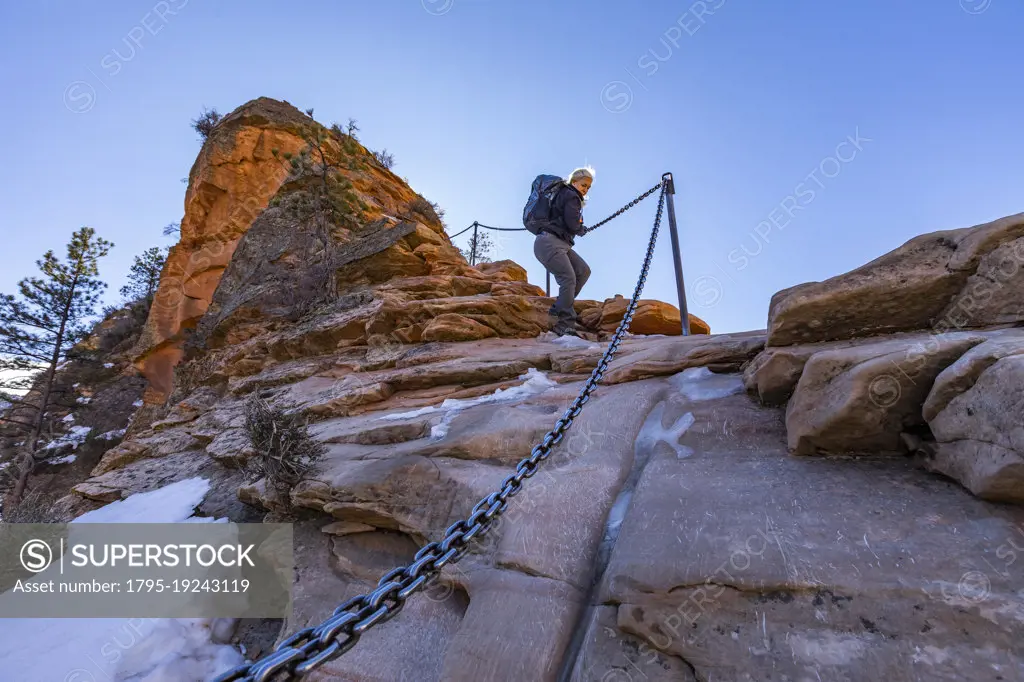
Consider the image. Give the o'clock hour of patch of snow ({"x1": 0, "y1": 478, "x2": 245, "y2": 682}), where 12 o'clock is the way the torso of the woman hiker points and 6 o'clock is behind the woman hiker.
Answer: The patch of snow is roughly at 4 o'clock from the woman hiker.

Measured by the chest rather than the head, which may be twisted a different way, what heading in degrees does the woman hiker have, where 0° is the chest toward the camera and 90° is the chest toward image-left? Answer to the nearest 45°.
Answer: approximately 270°

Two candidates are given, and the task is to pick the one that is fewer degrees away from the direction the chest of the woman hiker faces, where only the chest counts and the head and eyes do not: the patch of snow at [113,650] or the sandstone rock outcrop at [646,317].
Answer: the sandstone rock outcrop

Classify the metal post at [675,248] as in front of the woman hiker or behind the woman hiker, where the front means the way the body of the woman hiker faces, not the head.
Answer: in front

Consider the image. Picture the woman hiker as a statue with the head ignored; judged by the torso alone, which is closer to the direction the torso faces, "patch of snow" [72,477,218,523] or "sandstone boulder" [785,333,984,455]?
the sandstone boulder

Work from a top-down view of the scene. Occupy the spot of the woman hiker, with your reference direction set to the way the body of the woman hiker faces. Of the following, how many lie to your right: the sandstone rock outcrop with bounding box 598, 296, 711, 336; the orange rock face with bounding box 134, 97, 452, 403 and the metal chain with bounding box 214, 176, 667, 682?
1

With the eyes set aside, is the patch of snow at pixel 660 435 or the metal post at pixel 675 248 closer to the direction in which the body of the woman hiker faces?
the metal post

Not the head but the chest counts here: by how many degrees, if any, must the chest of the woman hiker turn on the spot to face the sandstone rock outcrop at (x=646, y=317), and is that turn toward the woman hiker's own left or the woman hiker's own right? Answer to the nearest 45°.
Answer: approximately 45° to the woman hiker's own left
